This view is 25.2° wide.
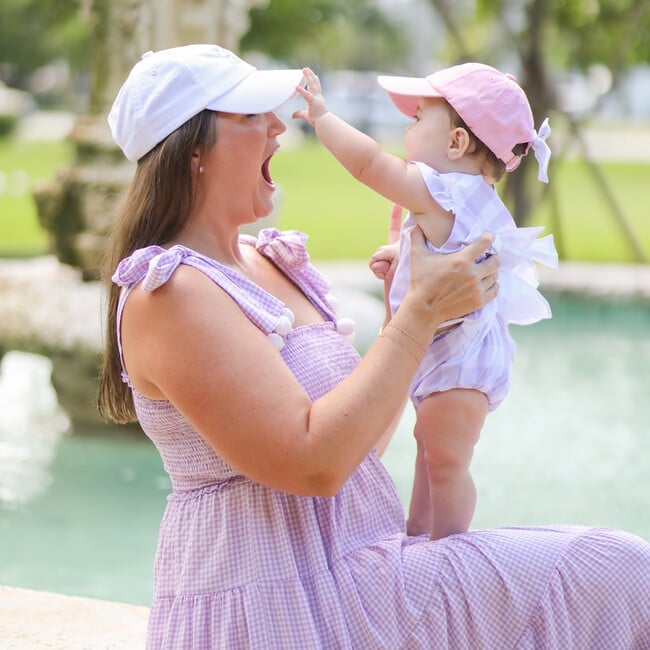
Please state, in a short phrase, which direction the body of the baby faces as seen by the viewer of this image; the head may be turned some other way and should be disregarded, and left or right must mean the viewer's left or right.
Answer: facing to the left of the viewer

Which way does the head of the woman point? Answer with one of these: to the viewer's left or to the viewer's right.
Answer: to the viewer's right

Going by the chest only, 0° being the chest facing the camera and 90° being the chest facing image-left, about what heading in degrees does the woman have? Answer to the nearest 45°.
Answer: approximately 270°

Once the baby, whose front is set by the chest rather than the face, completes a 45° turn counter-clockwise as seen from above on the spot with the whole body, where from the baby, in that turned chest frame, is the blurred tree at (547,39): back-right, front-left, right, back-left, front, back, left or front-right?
back-right

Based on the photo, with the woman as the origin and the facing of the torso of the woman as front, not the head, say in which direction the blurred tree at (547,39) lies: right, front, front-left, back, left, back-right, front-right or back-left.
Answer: left

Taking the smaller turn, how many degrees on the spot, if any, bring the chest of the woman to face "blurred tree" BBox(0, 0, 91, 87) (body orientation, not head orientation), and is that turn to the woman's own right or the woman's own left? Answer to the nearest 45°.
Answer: approximately 90° to the woman's own left
